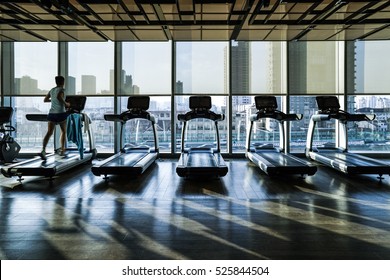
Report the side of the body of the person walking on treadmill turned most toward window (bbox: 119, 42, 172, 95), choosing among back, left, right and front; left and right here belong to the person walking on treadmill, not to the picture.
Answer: front

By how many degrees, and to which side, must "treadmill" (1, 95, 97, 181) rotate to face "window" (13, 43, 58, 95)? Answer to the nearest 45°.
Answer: approximately 45° to its left

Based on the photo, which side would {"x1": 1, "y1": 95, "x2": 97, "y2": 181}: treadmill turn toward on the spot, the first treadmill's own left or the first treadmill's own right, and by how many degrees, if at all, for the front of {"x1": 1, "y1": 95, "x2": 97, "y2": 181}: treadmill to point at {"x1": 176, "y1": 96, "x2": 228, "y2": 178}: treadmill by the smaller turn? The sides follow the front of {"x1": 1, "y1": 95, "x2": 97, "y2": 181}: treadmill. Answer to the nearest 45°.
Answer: approximately 45° to the first treadmill's own right

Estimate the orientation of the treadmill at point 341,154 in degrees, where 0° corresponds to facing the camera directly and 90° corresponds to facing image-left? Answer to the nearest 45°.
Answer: approximately 135°

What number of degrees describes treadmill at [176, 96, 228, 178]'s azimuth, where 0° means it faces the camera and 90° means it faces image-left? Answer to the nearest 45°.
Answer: approximately 180°

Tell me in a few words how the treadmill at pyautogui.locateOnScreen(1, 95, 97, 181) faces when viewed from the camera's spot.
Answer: facing away from the viewer and to the right of the viewer

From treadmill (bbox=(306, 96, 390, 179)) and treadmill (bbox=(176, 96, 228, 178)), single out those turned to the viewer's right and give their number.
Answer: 0

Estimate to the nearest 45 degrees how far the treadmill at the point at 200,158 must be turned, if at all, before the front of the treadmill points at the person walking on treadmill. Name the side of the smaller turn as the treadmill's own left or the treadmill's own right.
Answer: approximately 90° to the treadmill's own left
